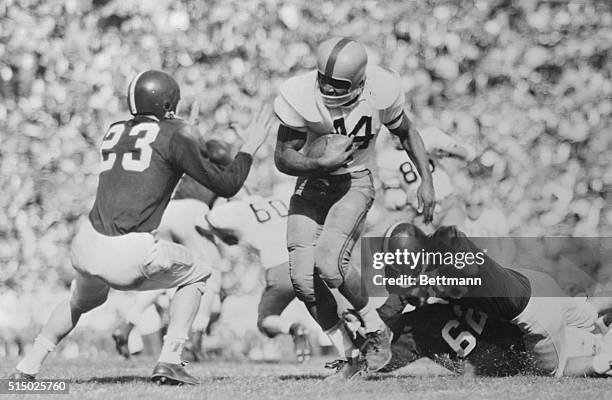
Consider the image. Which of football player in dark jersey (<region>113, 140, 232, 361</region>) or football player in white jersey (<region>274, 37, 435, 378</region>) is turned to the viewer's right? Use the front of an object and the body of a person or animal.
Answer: the football player in dark jersey

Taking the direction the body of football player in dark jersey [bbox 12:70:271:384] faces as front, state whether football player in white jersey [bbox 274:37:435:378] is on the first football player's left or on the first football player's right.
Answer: on the first football player's right

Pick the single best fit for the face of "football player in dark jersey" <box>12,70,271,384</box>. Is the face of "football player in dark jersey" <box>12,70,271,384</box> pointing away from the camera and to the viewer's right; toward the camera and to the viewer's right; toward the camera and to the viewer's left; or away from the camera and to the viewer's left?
away from the camera and to the viewer's right

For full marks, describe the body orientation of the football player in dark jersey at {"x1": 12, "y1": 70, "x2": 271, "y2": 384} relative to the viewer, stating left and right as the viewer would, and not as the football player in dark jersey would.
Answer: facing away from the viewer and to the right of the viewer

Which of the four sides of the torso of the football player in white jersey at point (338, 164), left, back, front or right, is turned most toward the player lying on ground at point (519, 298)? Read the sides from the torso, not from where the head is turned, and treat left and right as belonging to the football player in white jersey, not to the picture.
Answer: left

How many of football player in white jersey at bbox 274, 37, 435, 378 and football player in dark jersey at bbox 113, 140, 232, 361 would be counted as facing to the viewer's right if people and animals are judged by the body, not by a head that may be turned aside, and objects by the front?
1
